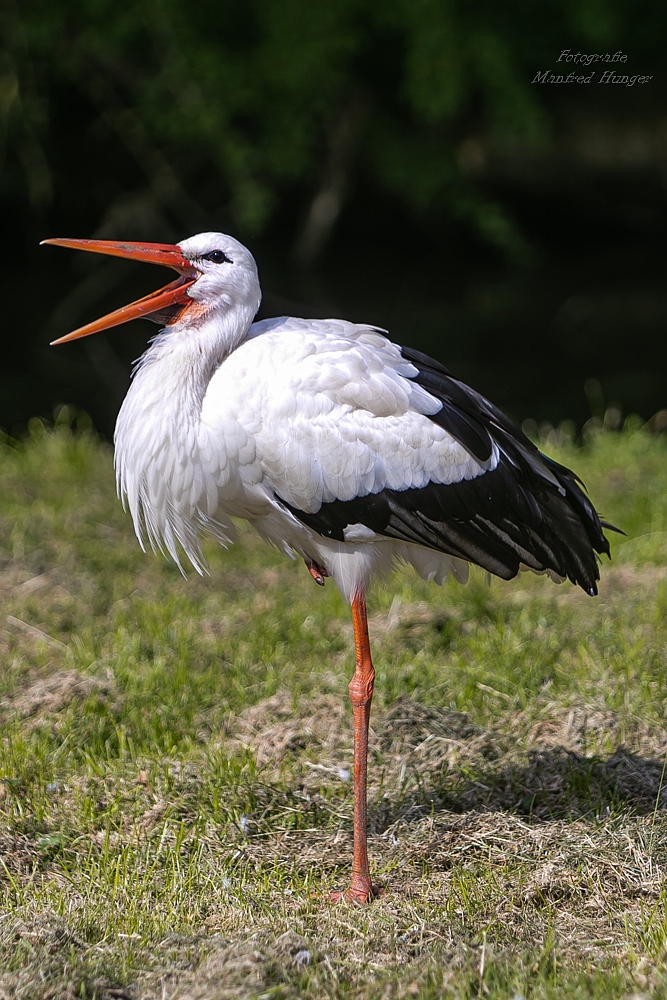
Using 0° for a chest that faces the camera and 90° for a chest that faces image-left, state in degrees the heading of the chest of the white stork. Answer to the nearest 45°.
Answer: approximately 90°
